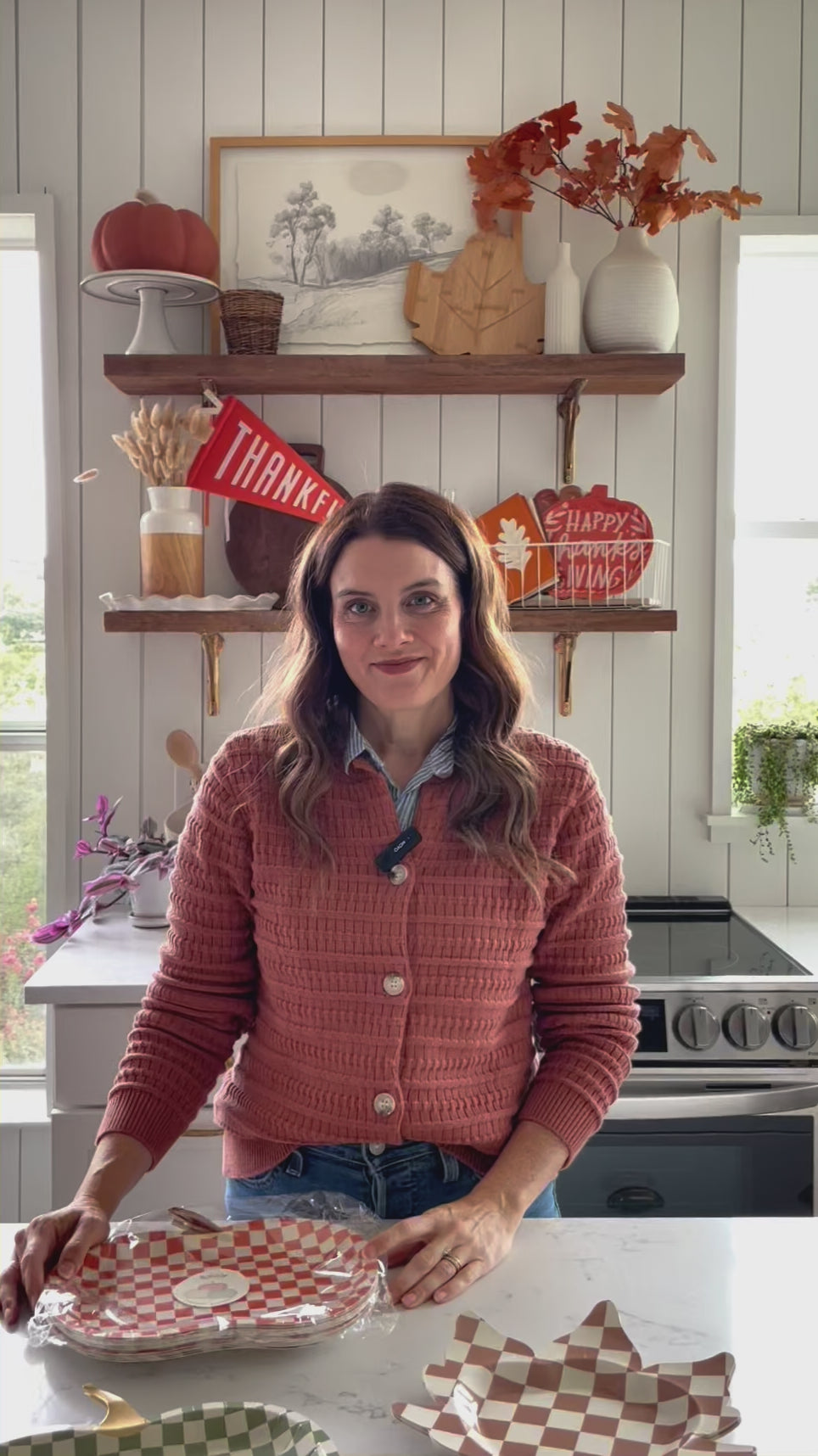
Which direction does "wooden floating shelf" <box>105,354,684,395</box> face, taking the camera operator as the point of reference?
facing the viewer

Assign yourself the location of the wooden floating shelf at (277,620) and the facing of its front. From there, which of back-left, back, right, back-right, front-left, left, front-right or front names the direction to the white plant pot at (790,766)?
left

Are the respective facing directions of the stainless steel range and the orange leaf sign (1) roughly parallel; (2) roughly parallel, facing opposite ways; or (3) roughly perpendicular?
roughly parallel

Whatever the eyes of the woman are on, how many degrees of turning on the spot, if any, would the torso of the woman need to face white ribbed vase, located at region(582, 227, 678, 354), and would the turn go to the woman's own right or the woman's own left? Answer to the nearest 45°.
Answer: approximately 135° to the woman's own left

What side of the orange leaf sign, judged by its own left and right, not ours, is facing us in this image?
front

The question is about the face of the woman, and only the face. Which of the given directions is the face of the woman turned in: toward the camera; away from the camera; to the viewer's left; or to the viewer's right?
toward the camera

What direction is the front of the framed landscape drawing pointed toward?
toward the camera

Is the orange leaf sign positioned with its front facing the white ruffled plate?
no

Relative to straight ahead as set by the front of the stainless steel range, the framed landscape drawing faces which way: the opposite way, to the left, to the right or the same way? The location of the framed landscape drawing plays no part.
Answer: the same way

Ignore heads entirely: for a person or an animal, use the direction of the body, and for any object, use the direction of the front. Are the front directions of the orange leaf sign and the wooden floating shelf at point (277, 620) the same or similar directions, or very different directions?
same or similar directions
